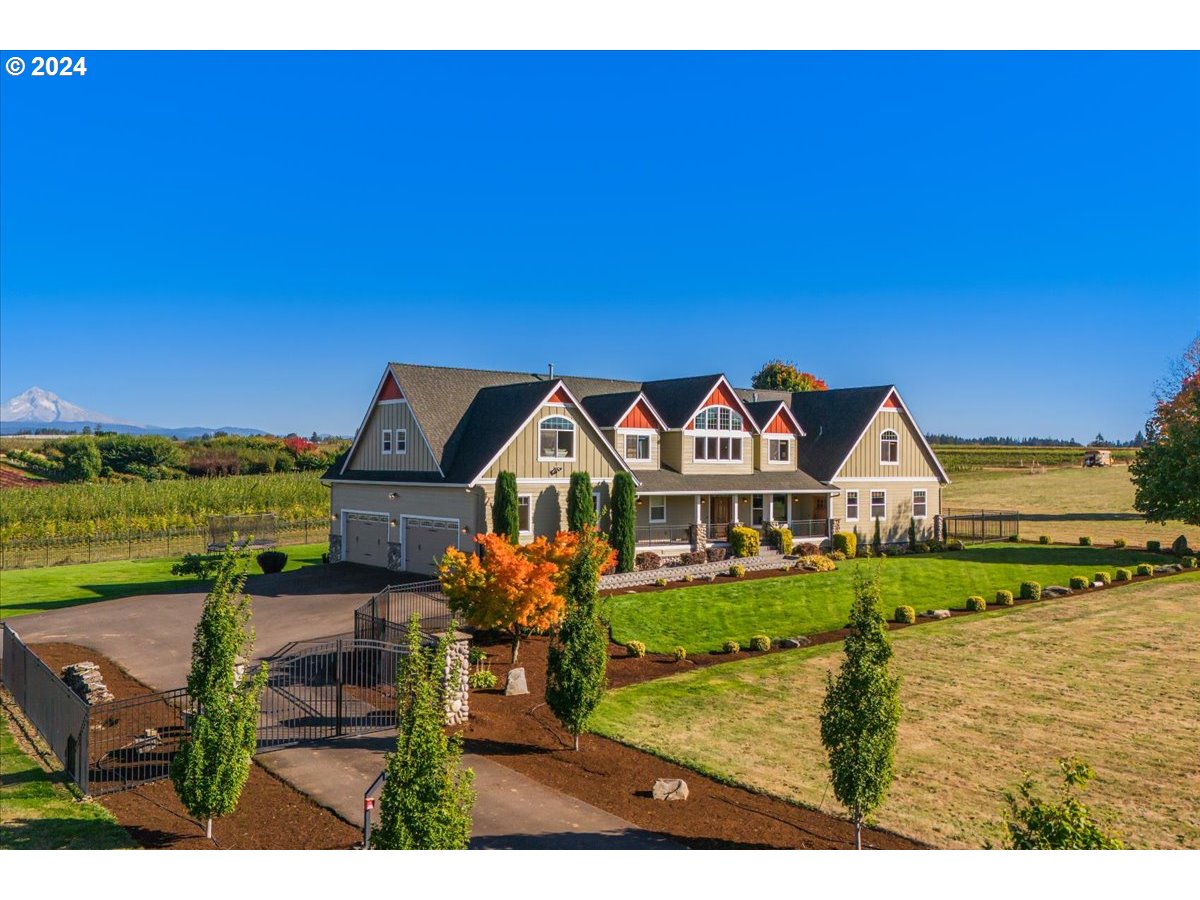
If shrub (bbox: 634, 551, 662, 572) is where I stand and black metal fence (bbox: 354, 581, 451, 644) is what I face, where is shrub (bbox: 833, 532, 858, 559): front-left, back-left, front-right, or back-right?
back-left

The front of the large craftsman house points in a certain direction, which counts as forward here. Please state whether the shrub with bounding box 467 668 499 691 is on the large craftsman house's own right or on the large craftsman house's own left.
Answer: on the large craftsman house's own right

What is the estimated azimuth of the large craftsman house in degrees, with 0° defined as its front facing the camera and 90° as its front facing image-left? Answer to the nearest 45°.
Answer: approximately 315°

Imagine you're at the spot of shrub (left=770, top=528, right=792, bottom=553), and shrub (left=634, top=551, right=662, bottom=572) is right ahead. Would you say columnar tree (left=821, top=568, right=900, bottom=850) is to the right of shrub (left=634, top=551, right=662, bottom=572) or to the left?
left

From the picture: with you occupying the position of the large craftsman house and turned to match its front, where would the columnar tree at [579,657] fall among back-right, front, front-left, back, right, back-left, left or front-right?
front-right

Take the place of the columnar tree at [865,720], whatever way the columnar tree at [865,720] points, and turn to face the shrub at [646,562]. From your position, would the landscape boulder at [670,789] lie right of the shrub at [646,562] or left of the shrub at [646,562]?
left

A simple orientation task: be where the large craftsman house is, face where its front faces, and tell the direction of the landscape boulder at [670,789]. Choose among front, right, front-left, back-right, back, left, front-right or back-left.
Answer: front-right

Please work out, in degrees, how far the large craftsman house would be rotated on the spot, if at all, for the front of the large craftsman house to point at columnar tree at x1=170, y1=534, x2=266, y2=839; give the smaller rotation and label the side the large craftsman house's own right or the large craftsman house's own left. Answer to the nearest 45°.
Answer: approximately 45° to the large craftsman house's own right
